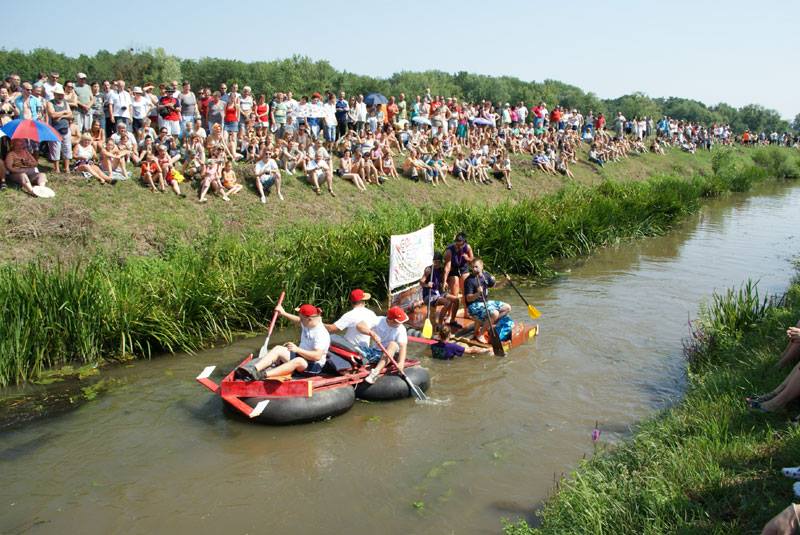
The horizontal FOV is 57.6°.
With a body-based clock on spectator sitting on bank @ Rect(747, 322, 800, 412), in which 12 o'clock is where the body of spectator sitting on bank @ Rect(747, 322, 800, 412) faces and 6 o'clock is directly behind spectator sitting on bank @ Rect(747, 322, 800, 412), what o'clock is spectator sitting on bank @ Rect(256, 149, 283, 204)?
spectator sitting on bank @ Rect(256, 149, 283, 204) is roughly at 1 o'clock from spectator sitting on bank @ Rect(747, 322, 800, 412).

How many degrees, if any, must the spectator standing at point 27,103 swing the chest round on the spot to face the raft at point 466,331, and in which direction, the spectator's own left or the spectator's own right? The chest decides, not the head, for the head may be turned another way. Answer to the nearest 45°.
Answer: approximately 45° to the spectator's own left

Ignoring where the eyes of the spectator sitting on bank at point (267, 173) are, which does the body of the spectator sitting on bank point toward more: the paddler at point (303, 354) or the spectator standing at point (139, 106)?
the paddler

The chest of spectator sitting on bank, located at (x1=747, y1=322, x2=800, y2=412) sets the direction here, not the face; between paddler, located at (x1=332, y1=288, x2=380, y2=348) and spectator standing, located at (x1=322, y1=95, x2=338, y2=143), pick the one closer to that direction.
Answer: the paddler

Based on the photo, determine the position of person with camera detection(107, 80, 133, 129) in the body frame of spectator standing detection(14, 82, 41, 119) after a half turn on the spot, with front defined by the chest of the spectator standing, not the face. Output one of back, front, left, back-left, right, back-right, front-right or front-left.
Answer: front-right

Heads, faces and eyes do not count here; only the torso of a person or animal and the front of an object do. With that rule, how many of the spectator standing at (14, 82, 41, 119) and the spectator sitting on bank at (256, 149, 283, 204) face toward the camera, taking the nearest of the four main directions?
2

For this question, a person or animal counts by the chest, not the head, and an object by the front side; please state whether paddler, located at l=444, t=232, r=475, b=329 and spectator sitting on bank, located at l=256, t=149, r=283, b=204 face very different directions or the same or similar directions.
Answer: same or similar directions

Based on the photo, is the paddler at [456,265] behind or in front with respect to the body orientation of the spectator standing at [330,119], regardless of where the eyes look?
in front

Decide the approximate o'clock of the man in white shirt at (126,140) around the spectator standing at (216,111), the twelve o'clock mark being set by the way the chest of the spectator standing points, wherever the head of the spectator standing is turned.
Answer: The man in white shirt is roughly at 3 o'clock from the spectator standing.

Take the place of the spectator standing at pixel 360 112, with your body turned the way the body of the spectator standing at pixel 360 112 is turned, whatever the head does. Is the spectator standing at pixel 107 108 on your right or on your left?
on your right

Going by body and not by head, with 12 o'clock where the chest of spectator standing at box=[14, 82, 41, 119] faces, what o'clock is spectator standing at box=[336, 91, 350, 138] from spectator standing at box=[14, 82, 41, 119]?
spectator standing at box=[336, 91, 350, 138] is roughly at 8 o'clock from spectator standing at box=[14, 82, 41, 119].

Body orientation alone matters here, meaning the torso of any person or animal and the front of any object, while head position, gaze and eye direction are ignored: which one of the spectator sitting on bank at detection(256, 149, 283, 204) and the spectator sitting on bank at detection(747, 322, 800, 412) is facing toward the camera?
the spectator sitting on bank at detection(256, 149, 283, 204)

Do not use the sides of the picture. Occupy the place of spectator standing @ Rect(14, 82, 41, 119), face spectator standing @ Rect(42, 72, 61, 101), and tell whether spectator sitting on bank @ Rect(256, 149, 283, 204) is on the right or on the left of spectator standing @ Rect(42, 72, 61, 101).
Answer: right

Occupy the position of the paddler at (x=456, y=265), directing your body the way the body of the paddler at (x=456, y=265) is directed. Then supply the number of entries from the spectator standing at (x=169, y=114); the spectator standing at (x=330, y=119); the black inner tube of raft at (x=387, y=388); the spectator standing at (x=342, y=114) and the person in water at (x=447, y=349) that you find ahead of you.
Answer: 2

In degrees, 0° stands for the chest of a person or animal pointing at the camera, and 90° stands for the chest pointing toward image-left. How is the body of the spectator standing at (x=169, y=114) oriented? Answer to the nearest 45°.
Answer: approximately 315°

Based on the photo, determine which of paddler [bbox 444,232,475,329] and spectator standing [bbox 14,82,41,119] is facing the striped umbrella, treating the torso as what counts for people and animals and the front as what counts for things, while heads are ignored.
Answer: the spectator standing

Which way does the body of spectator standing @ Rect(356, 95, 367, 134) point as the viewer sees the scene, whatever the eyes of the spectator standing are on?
toward the camera

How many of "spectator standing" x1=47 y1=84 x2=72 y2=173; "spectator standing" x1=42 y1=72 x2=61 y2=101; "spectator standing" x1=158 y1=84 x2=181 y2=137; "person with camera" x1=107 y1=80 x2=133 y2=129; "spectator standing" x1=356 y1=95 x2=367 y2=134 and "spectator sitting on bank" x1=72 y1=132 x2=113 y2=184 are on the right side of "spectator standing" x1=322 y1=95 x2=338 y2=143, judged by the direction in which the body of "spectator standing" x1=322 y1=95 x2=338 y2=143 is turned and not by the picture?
5
